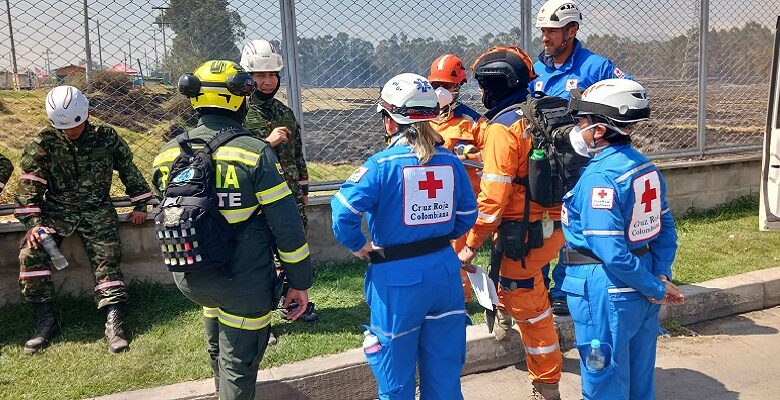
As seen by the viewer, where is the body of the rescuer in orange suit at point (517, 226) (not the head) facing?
to the viewer's left

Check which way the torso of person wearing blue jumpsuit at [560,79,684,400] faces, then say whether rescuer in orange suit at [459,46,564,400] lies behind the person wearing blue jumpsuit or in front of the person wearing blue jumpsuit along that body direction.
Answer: in front

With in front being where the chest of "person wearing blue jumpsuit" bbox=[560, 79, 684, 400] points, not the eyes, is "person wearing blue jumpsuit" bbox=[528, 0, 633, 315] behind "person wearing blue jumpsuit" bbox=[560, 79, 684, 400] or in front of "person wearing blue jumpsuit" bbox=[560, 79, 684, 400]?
in front

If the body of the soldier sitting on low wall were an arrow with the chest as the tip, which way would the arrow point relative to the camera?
toward the camera

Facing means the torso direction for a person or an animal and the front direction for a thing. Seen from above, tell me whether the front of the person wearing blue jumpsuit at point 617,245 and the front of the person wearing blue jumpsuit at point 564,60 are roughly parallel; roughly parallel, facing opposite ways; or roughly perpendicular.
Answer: roughly perpendicular

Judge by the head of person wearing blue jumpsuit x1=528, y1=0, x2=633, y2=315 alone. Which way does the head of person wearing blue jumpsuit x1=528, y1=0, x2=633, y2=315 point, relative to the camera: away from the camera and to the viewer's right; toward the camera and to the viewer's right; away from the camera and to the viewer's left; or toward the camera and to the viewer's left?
toward the camera and to the viewer's left

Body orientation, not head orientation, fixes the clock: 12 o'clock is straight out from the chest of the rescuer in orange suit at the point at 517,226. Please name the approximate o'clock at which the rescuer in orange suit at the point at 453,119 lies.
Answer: the rescuer in orange suit at the point at 453,119 is roughly at 2 o'clock from the rescuer in orange suit at the point at 517,226.

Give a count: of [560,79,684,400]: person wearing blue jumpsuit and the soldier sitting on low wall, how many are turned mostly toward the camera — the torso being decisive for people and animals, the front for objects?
1

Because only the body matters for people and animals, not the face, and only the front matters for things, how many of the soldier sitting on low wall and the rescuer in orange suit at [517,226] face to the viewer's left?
1

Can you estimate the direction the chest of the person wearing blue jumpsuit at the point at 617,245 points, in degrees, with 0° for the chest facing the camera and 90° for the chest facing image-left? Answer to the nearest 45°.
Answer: approximately 135°

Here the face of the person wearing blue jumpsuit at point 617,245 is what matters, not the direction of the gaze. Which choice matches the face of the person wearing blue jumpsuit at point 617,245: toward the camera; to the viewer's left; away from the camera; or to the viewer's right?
to the viewer's left

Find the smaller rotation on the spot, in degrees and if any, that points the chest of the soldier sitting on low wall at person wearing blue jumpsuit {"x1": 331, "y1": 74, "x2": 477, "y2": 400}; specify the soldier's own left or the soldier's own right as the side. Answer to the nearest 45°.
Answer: approximately 45° to the soldier's own left
